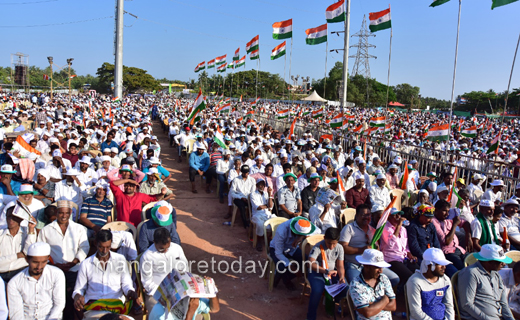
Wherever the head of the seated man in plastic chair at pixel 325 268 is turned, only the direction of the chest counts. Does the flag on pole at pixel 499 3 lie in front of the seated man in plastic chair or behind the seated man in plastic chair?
behind

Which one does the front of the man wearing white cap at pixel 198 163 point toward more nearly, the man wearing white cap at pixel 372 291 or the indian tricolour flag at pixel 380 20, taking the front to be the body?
the man wearing white cap

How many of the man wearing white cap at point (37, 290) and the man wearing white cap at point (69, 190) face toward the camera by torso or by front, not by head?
2

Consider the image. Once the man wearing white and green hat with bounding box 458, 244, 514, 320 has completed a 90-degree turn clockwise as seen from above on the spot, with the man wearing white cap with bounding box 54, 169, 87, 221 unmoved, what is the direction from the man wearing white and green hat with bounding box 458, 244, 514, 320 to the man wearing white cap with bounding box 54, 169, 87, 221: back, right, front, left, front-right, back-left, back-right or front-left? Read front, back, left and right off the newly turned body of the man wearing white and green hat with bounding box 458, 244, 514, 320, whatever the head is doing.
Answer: front-right

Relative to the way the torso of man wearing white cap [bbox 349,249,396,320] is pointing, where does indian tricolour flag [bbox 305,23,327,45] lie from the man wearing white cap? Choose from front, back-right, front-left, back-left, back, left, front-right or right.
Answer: back-left

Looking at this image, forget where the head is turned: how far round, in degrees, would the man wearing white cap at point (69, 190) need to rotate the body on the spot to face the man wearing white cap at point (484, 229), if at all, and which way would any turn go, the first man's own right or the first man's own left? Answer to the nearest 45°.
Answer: approximately 45° to the first man's own left

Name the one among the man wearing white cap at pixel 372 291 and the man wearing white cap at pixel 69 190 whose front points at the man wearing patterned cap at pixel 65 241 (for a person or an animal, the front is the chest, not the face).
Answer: the man wearing white cap at pixel 69 190

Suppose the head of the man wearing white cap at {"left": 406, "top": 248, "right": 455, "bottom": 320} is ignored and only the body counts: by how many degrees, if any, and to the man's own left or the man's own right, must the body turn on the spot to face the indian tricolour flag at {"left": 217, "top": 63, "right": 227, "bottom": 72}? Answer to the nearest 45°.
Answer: approximately 180°
